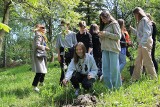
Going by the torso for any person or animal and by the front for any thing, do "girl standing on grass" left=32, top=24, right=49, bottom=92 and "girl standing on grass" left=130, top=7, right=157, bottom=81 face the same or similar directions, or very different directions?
very different directions

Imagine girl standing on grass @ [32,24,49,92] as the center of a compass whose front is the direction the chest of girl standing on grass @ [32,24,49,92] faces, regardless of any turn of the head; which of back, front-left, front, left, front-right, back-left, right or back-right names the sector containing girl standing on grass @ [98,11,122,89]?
front-right

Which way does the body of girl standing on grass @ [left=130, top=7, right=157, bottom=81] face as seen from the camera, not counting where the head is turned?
to the viewer's left

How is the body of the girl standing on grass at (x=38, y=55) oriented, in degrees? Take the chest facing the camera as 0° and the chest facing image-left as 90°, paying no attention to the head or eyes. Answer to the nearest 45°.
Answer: approximately 270°

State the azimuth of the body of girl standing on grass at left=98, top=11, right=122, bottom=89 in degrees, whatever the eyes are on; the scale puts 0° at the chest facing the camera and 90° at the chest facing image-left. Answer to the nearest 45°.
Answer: approximately 45°

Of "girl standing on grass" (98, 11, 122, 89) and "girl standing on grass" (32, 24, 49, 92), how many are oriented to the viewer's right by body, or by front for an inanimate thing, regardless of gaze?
1

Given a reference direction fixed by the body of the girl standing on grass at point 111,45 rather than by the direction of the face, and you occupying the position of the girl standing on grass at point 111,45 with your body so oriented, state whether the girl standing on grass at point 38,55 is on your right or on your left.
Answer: on your right

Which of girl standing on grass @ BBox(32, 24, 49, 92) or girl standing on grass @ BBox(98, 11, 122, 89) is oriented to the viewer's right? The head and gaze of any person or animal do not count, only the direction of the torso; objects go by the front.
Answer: girl standing on grass @ BBox(32, 24, 49, 92)

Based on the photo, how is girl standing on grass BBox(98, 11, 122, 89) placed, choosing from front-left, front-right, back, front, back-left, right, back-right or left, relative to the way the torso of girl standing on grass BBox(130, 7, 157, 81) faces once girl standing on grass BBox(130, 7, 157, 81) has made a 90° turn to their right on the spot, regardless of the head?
back-left

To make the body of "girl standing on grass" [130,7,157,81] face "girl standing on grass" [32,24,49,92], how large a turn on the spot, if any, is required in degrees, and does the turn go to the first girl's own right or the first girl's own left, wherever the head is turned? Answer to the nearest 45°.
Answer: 0° — they already face them

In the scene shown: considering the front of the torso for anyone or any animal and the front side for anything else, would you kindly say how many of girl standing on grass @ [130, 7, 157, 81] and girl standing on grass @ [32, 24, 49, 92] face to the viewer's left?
1
